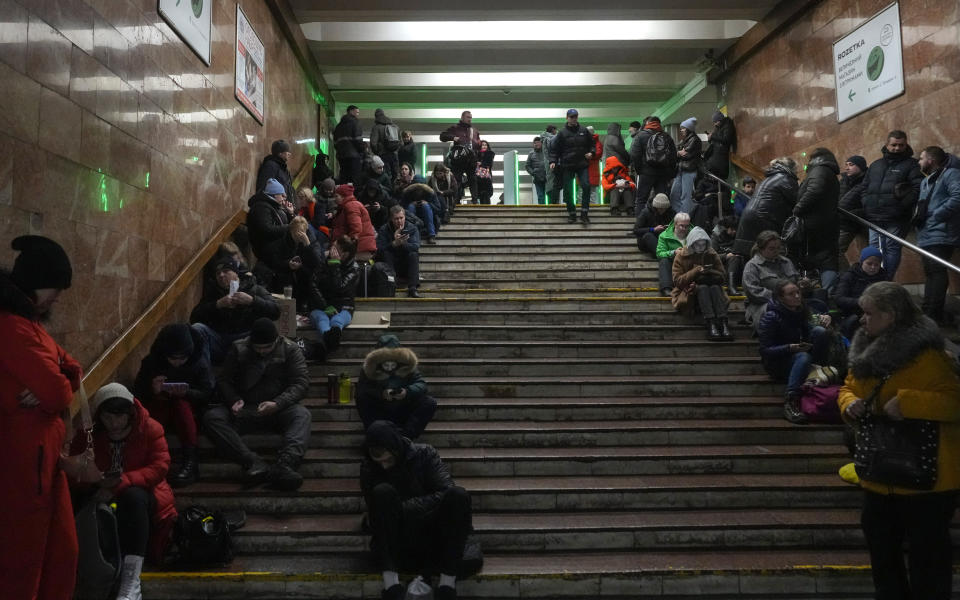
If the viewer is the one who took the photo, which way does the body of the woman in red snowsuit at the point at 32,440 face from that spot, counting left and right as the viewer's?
facing to the right of the viewer

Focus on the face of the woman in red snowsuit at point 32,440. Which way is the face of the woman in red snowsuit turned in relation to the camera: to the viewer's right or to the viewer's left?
to the viewer's right

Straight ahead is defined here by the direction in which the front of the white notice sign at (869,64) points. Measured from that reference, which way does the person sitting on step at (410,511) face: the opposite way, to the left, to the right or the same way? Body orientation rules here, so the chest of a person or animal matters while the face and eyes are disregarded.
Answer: to the left

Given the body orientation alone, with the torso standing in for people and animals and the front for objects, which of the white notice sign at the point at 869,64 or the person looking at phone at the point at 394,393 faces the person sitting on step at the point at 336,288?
the white notice sign

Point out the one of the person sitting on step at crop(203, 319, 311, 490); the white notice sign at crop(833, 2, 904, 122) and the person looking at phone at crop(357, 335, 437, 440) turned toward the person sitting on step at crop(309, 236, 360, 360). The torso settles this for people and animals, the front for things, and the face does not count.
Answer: the white notice sign

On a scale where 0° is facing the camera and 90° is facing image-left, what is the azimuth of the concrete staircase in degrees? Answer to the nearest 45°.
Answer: approximately 0°

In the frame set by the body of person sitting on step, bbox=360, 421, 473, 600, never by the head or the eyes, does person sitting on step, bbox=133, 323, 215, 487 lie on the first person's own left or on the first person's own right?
on the first person's own right

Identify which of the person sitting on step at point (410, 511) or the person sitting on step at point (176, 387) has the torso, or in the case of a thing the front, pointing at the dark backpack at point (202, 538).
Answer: the person sitting on step at point (176, 387)
